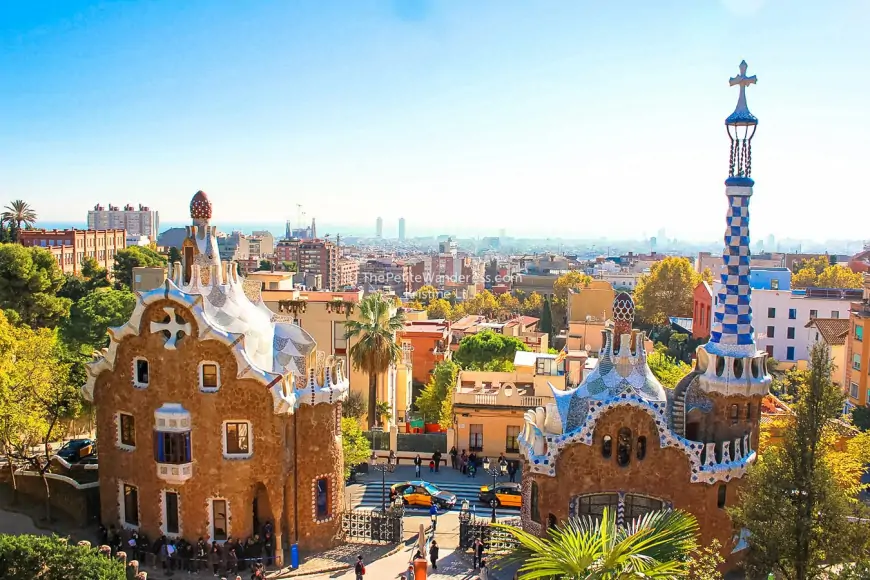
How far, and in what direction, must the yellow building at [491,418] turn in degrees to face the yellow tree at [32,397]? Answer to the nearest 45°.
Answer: approximately 45° to its right

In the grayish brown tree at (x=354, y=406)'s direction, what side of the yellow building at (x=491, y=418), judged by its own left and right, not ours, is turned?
right

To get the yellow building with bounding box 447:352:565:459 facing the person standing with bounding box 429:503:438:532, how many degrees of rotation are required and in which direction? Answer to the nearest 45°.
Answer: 0° — it already faces them

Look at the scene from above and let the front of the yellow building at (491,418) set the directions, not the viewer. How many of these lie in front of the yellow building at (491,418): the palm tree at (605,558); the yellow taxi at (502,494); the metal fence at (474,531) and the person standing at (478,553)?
4

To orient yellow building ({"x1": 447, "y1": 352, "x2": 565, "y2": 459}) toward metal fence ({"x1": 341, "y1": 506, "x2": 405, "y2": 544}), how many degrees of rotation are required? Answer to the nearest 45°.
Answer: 0° — it already faces it

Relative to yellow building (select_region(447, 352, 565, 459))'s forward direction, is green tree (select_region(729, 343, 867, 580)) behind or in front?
in front

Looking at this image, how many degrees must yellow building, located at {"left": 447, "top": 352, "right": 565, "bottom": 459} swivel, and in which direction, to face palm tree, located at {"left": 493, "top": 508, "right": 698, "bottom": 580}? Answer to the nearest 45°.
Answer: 0° — it already faces it

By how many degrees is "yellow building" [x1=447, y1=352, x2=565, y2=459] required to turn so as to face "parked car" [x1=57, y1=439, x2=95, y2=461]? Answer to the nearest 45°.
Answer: approximately 90° to its right

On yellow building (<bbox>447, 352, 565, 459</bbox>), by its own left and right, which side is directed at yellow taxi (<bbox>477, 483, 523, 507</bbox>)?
front

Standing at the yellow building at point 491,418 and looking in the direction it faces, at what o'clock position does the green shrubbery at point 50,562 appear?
The green shrubbery is roughly at 1 o'clock from the yellow building.

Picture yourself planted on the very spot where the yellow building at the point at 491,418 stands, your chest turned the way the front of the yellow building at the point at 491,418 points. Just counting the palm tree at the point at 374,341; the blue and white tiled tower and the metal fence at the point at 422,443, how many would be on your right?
2

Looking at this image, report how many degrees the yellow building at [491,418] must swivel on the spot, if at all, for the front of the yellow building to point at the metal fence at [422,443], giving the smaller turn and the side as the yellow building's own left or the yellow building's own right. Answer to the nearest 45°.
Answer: approximately 90° to the yellow building's own right

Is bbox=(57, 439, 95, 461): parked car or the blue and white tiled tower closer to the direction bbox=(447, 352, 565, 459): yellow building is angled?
the blue and white tiled tower

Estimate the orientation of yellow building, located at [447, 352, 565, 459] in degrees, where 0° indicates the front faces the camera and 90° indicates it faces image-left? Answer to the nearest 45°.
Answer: approximately 0°

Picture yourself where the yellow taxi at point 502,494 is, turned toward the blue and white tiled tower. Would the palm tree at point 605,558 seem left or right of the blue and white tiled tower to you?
right
